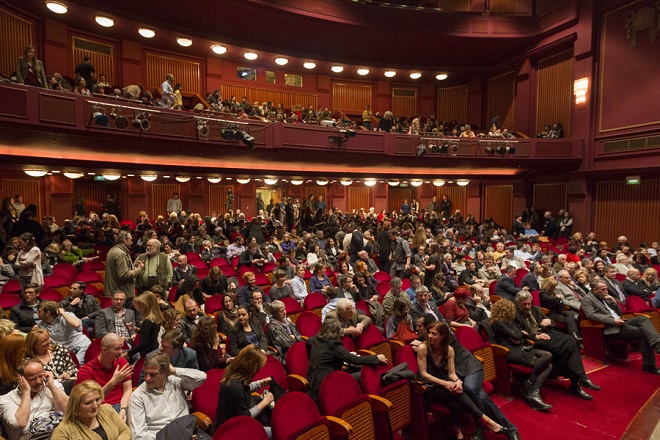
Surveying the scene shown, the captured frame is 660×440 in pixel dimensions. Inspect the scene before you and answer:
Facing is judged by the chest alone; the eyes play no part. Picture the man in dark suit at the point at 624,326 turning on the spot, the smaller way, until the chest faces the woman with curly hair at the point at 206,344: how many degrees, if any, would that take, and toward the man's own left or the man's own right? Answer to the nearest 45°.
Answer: approximately 90° to the man's own right

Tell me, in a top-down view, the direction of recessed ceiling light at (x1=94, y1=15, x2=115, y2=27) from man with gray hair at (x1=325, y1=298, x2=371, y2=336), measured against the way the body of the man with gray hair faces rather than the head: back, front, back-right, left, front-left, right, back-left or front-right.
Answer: back

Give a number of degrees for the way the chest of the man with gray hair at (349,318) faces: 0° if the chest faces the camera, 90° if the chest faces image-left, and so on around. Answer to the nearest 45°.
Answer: approximately 315°

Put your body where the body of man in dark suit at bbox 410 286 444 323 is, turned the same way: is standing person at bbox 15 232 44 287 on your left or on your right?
on your right

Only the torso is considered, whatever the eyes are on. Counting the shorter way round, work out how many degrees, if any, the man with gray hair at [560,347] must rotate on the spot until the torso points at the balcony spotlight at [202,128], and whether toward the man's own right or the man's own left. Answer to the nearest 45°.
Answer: approximately 135° to the man's own right

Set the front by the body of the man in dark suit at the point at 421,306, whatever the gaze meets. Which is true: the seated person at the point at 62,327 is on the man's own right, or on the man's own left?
on the man's own right
